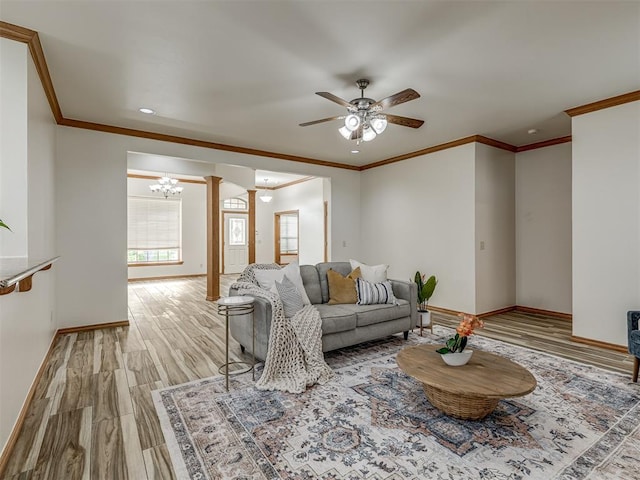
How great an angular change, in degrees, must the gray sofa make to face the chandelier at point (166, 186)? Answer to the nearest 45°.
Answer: approximately 180°

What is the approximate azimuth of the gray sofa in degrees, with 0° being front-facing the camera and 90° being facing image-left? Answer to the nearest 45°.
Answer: approximately 315°

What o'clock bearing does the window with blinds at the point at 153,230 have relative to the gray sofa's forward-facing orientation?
The window with blinds is roughly at 6 o'clock from the gray sofa.

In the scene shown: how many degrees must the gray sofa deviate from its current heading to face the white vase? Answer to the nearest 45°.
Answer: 0° — it already faces it

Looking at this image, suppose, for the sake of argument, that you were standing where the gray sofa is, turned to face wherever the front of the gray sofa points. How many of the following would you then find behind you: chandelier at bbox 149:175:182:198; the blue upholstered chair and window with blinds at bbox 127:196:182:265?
2

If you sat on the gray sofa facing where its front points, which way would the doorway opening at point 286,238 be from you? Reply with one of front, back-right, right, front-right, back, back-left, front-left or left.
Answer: back-left

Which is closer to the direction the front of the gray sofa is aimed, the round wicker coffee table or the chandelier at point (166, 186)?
the round wicker coffee table

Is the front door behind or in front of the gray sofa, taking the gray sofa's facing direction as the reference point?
behind
